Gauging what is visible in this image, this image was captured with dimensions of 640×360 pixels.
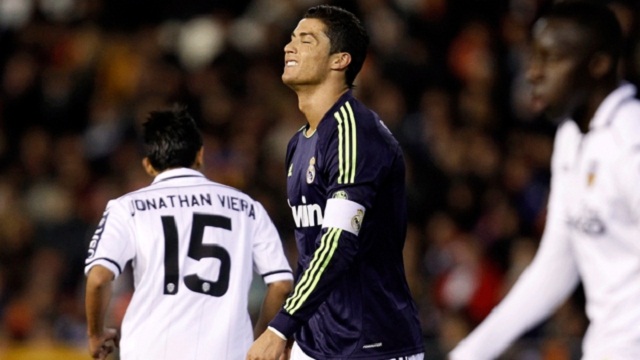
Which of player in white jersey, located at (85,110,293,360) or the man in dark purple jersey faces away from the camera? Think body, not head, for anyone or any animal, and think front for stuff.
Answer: the player in white jersey

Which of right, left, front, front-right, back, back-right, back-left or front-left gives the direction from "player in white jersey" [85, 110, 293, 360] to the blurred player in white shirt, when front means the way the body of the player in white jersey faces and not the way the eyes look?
back-right

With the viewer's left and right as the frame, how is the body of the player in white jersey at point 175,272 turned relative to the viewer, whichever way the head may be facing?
facing away from the viewer

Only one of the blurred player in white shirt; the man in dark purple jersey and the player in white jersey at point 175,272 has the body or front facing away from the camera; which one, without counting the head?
the player in white jersey

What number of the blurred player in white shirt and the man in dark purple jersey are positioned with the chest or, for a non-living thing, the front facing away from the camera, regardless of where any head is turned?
0
